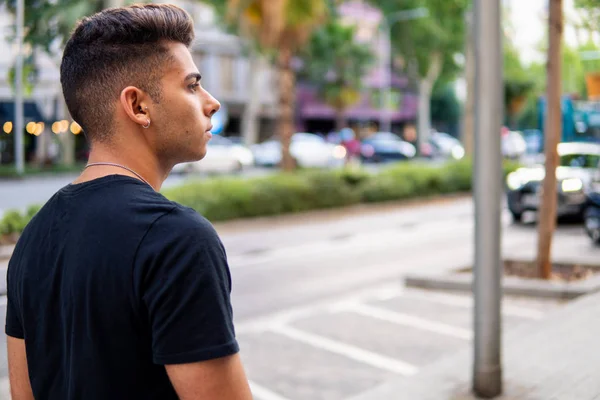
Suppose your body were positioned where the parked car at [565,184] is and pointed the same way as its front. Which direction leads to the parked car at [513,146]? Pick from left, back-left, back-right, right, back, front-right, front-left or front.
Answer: back-right

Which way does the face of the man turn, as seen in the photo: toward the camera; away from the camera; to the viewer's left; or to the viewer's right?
to the viewer's right

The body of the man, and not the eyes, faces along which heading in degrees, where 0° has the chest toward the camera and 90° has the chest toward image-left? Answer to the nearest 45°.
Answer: approximately 225°

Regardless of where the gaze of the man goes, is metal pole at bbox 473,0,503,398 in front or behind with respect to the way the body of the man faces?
in front

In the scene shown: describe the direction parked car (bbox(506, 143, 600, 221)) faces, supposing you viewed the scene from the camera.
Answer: facing the viewer and to the left of the viewer
